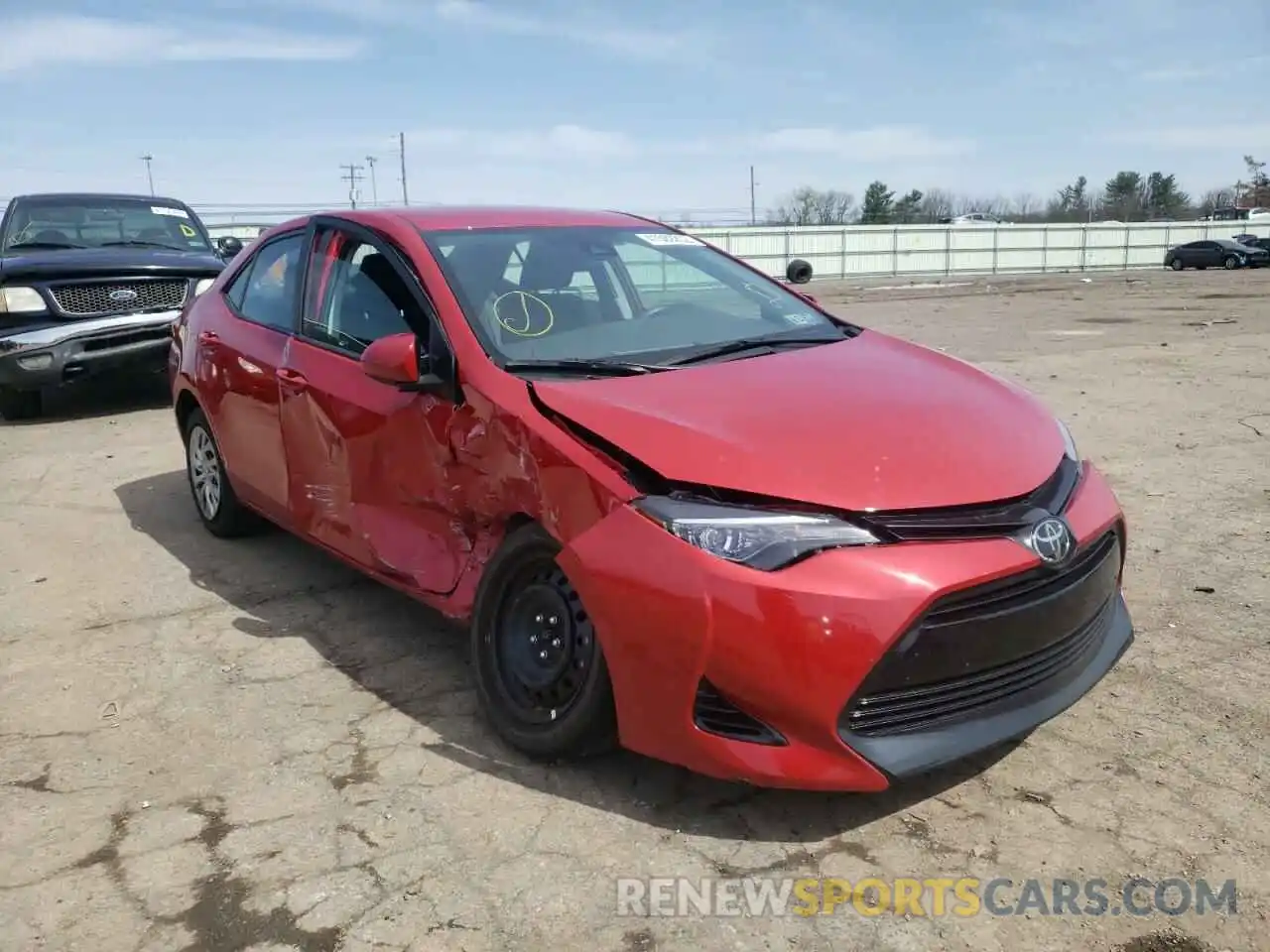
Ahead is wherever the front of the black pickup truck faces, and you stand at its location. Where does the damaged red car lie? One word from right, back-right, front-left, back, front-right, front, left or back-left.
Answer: front

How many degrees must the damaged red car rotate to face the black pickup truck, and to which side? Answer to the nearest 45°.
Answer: approximately 180°

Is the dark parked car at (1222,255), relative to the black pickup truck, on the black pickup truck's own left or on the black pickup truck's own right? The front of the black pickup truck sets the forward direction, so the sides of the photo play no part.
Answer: on the black pickup truck's own left

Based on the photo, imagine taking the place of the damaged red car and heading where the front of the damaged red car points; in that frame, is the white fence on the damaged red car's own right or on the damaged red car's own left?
on the damaged red car's own left

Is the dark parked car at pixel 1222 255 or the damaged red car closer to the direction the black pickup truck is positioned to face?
the damaged red car

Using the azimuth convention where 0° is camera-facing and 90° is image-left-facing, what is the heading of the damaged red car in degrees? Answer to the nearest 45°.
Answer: approximately 315°

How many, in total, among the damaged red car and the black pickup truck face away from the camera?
0

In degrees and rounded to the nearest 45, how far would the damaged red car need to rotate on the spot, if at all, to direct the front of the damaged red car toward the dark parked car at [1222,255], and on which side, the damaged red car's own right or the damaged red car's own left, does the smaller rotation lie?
approximately 90° to the damaged red car's own left

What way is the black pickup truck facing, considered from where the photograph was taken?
facing the viewer
